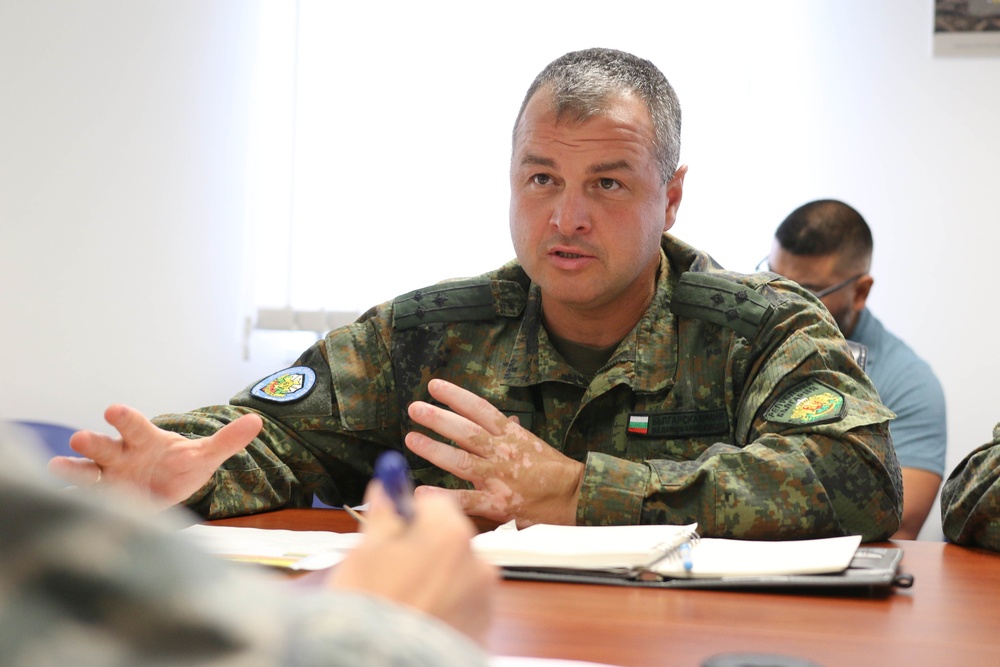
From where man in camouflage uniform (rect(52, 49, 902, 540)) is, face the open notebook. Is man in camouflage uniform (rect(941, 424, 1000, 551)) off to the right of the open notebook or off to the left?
left

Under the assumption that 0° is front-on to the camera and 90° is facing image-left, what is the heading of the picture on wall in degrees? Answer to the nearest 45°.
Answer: approximately 0°

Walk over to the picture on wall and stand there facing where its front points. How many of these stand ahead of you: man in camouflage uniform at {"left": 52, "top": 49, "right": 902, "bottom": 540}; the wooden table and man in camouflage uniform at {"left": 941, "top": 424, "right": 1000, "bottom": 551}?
3

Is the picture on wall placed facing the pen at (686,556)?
yes

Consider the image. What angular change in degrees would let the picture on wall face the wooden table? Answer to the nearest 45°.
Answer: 0° — it already faces it

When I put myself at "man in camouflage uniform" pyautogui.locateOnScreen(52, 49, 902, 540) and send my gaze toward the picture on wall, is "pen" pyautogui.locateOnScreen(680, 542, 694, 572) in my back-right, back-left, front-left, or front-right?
back-right

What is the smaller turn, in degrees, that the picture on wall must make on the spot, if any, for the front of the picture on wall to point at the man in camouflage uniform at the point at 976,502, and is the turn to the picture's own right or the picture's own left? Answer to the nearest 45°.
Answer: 0° — it already faces them
